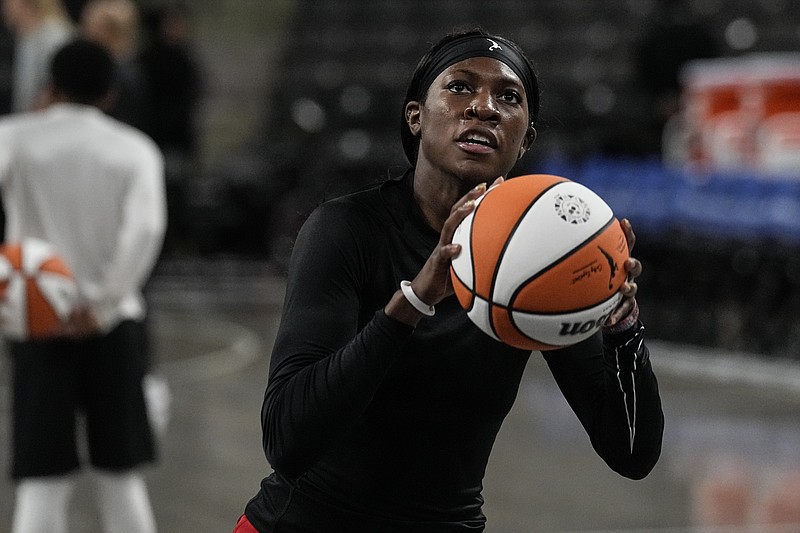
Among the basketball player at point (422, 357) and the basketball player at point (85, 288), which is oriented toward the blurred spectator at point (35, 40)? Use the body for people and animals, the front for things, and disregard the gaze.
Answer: the basketball player at point (85, 288)

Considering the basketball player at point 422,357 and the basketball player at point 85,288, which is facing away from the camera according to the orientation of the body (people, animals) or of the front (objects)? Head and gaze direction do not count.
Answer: the basketball player at point 85,288

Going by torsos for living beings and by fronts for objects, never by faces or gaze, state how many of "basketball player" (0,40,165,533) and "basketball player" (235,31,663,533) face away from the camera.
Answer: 1

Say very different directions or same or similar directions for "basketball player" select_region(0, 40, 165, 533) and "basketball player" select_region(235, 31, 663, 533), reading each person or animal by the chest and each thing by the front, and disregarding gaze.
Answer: very different directions

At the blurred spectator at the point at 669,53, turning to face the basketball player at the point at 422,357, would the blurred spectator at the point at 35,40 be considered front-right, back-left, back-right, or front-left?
front-right

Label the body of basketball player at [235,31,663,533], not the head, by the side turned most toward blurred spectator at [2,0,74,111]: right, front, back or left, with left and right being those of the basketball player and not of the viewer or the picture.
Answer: back

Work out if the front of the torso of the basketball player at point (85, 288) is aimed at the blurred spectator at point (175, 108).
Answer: yes

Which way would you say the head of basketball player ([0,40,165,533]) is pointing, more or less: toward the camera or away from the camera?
away from the camera

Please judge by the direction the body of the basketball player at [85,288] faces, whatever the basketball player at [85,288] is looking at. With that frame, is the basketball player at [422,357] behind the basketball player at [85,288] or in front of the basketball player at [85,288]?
behind

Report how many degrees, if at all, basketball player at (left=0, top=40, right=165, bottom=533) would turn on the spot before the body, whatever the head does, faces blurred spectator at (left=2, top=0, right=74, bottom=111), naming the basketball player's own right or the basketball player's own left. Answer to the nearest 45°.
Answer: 0° — they already face them

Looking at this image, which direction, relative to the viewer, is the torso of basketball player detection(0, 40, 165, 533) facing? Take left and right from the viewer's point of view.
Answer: facing away from the viewer

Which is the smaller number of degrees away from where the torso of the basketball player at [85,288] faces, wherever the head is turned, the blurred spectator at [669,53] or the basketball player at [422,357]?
the blurred spectator
